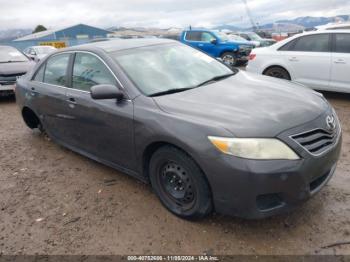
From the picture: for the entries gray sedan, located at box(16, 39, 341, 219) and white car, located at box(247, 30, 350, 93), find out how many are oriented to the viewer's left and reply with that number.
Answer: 0

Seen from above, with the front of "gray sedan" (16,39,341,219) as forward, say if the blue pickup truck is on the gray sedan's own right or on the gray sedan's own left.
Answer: on the gray sedan's own left

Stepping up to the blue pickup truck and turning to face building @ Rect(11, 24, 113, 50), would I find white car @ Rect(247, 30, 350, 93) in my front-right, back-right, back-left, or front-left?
back-left

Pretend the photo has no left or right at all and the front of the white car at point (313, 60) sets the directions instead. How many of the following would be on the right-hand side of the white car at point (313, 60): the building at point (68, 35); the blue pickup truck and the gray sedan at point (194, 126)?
1

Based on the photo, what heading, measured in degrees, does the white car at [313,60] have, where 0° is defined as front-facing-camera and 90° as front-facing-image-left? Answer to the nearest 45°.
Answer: approximately 270°

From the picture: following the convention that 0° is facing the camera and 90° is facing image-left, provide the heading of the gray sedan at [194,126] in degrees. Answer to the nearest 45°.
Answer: approximately 315°

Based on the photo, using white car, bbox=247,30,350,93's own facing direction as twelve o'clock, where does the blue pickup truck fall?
The blue pickup truck is roughly at 8 o'clock from the white car.

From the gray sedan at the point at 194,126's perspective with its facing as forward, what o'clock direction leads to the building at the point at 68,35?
The building is roughly at 7 o'clock from the gray sedan.

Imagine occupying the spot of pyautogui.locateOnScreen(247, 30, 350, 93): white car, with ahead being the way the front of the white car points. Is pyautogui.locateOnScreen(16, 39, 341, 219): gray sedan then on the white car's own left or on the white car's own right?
on the white car's own right

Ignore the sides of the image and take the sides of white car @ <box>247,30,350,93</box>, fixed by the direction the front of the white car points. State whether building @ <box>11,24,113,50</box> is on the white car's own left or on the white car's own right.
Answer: on the white car's own left

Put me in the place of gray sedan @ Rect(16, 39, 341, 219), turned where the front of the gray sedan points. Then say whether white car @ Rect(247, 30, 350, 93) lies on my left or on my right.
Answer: on my left
